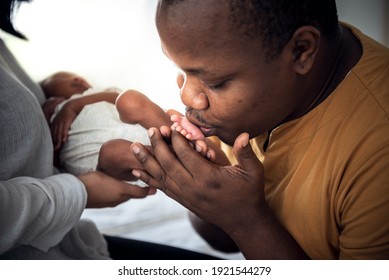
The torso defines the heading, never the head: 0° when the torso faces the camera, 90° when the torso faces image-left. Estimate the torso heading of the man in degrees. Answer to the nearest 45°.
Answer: approximately 90°
